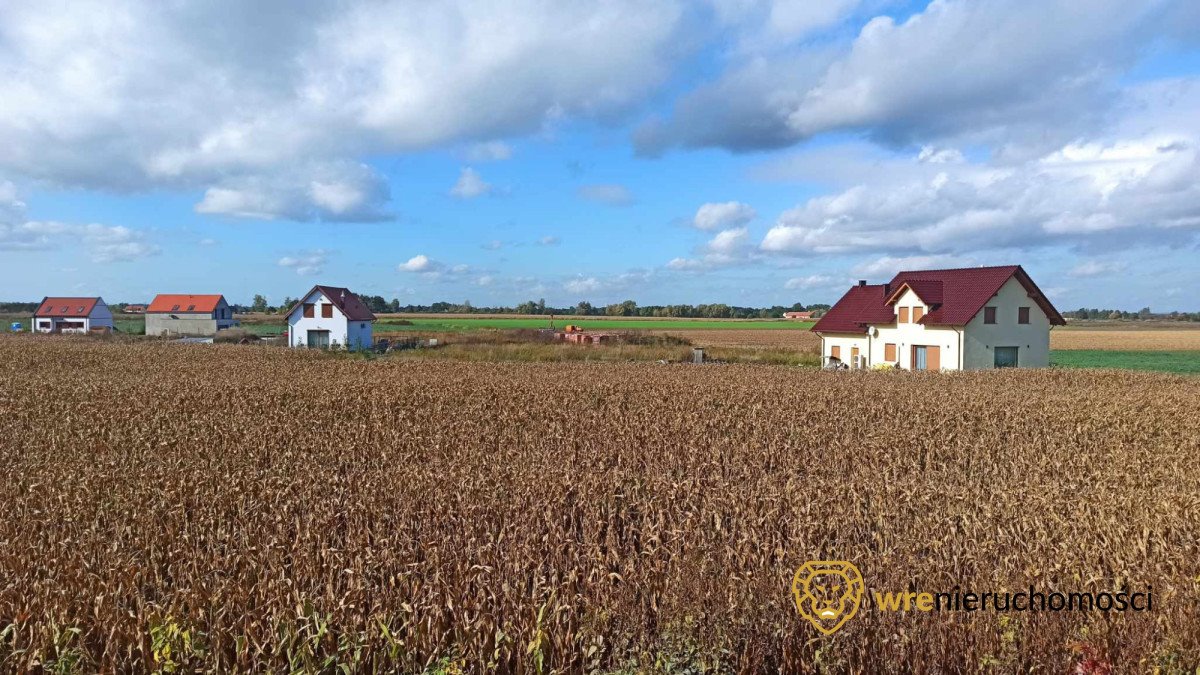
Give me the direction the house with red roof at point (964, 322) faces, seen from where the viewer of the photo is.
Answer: facing the viewer and to the left of the viewer
